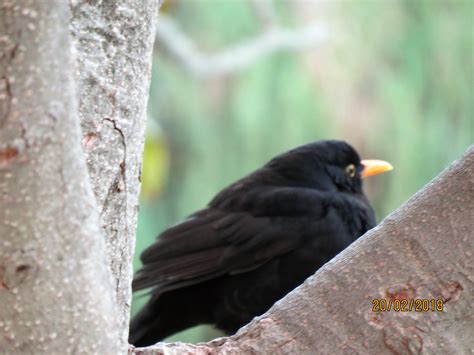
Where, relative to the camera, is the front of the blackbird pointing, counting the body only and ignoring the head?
to the viewer's right
